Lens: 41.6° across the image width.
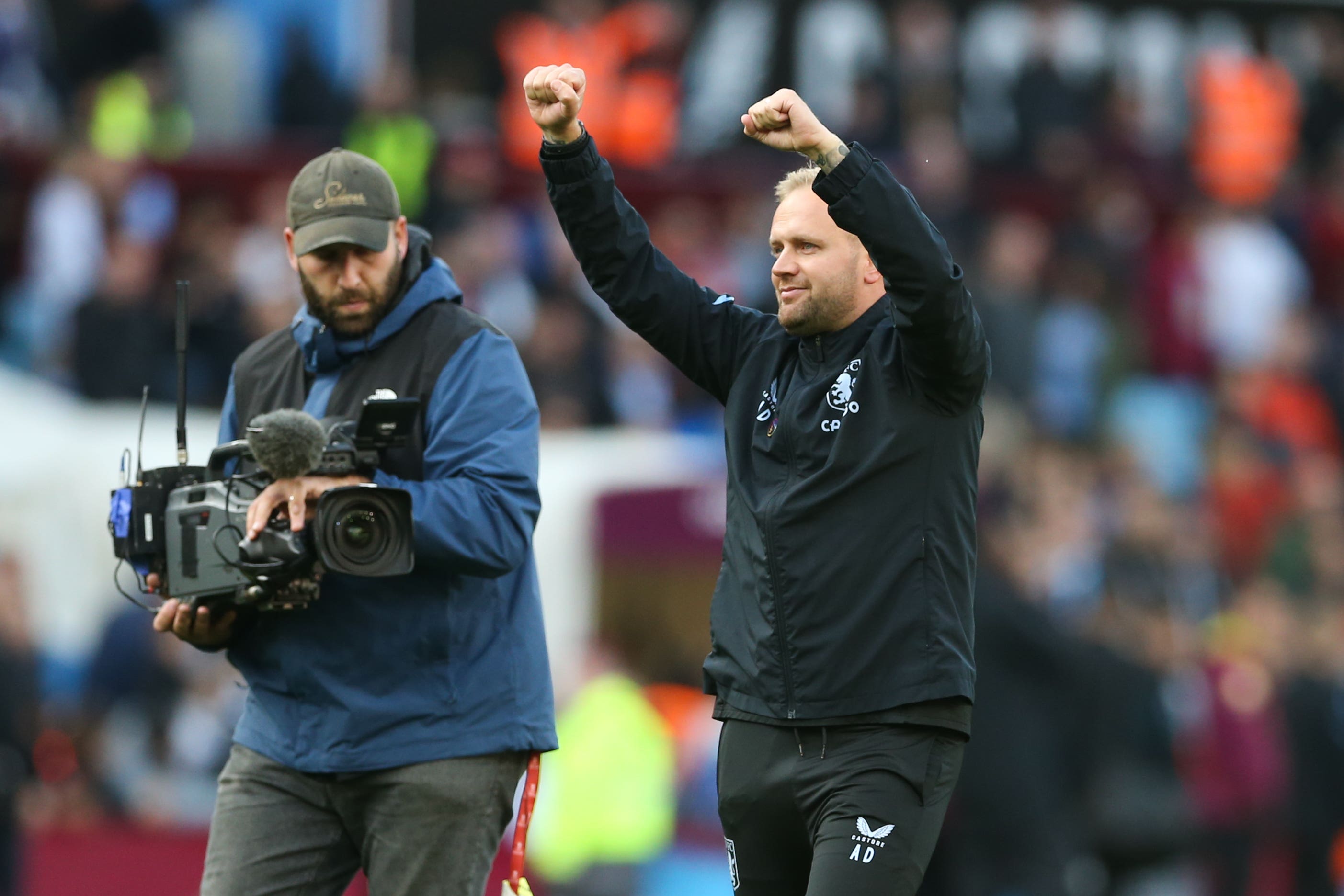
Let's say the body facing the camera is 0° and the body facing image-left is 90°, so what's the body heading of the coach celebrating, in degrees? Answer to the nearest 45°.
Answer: approximately 45°

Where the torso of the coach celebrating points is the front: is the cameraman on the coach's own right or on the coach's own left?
on the coach's own right

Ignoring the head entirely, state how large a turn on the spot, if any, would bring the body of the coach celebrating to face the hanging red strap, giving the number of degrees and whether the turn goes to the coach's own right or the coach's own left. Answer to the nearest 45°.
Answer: approximately 90° to the coach's own right
